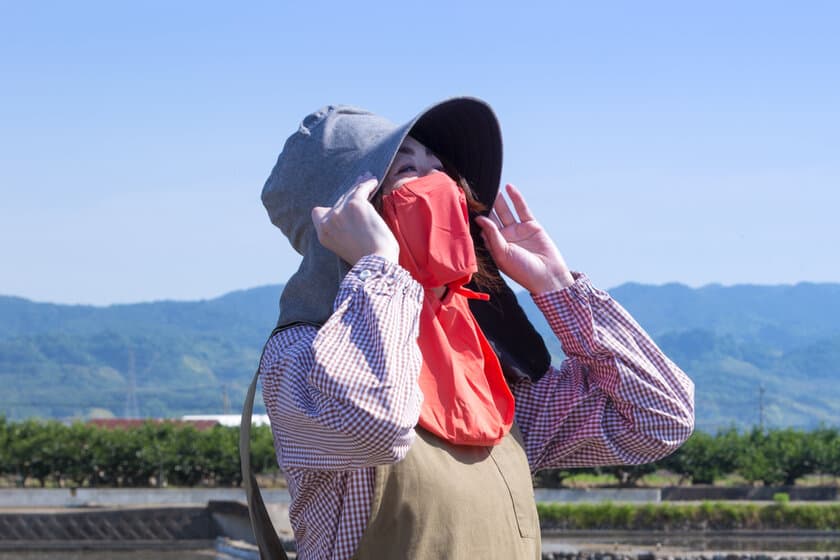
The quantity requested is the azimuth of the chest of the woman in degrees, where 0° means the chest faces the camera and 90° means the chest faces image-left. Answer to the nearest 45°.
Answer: approximately 315°
